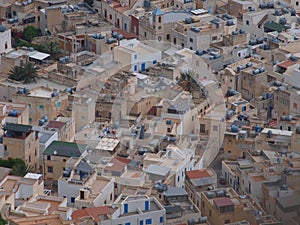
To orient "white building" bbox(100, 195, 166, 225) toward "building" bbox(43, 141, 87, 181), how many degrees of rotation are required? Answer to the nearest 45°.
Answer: approximately 135° to its right

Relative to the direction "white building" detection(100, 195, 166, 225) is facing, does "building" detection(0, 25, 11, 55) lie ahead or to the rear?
to the rear

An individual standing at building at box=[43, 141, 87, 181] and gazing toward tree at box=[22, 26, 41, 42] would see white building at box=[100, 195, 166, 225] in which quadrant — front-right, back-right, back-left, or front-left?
back-right

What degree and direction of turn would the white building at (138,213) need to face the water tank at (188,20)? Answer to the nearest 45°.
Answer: approximately 180°

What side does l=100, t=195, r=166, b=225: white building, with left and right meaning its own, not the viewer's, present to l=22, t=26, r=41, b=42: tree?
back

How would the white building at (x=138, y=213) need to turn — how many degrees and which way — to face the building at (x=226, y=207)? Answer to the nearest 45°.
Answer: approximately 90° to its left

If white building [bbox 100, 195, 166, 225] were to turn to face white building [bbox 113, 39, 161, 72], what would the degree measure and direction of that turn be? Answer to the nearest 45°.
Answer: approximately 180°

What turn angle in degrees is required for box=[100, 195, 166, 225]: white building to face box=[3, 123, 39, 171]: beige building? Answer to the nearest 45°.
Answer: approximately 135° to its right

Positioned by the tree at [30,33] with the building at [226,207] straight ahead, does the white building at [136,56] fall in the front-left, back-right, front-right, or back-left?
front-left

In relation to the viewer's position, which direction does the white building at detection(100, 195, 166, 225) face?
facing the viewer

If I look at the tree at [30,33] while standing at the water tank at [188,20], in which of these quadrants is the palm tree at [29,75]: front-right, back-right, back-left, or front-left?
front-left
